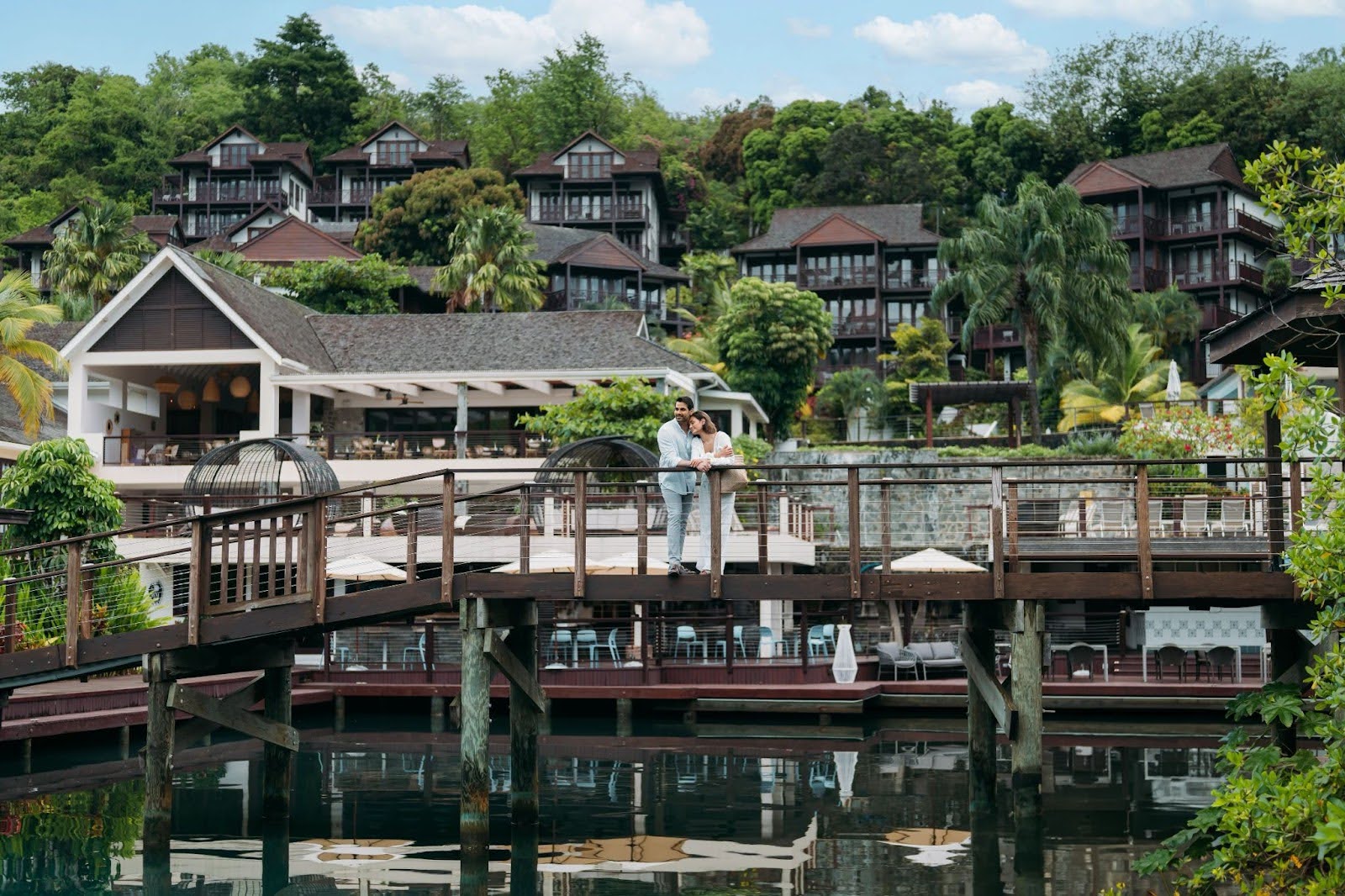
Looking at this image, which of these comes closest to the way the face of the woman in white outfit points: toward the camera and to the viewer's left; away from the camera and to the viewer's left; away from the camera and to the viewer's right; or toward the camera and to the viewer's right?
toward the camera and to the viewer's left

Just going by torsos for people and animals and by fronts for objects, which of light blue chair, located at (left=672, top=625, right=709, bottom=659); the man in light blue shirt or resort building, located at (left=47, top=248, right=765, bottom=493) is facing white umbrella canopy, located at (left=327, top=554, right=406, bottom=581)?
the resort building

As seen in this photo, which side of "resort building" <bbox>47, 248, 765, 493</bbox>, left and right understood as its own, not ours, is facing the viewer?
front

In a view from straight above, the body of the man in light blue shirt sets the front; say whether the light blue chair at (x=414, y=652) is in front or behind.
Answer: behind

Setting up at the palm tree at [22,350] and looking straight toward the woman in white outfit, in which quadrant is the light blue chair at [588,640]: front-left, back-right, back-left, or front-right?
front-left

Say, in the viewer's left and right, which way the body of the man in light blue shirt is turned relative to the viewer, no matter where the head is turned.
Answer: facing the viewer and to the right of the viewer

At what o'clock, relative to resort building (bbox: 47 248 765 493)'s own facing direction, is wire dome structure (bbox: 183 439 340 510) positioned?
The wire dome structure is roughly at 12 o'clock from the resort building.
